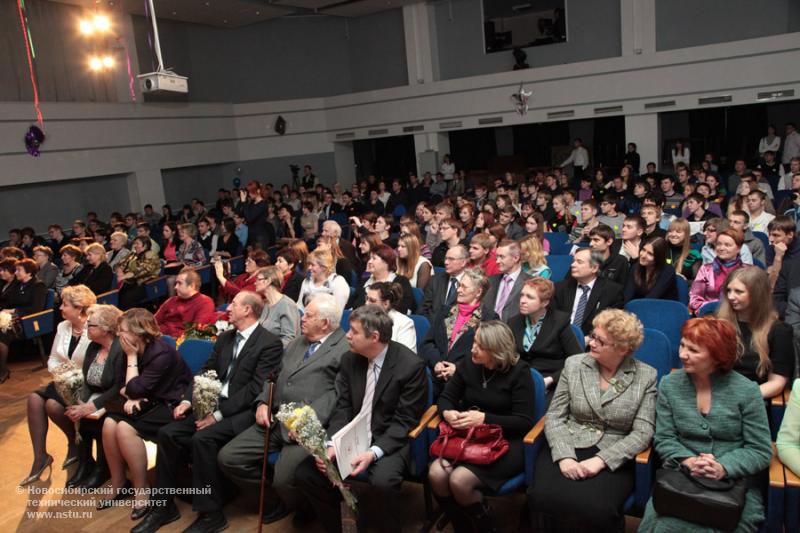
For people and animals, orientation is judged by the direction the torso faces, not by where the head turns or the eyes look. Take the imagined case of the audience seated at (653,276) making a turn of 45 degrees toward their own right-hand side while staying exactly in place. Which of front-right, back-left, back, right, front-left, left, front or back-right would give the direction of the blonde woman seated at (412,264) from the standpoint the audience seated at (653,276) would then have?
front

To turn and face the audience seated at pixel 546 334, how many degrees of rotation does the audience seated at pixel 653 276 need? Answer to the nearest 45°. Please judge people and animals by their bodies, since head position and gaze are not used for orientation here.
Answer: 0° — they already face them

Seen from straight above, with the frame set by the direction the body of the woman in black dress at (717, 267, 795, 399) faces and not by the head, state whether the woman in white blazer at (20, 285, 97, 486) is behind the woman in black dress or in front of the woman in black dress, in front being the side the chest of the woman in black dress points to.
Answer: in front

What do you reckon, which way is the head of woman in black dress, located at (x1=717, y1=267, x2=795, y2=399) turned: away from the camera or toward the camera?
toward the camera

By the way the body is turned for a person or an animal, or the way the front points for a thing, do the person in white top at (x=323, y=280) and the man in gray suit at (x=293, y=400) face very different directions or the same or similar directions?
same or similar directions

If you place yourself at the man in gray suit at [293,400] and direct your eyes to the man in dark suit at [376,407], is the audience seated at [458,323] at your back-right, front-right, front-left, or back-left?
front-left

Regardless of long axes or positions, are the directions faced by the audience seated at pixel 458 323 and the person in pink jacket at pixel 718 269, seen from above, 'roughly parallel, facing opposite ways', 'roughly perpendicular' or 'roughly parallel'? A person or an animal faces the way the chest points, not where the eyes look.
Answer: roughly parallel

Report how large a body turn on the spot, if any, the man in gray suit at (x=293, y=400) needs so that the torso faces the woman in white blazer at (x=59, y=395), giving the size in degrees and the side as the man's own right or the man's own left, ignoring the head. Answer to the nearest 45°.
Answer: approximately 90° to the man's own right

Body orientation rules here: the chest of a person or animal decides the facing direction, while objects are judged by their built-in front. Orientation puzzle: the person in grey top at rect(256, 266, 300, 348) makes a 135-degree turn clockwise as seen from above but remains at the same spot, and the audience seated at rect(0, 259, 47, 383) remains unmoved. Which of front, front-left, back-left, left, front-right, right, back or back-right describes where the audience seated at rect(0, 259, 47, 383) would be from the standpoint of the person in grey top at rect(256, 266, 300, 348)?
front-left

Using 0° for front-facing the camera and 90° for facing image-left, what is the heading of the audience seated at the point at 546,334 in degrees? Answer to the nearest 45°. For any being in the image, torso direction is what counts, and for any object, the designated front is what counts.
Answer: approximately 45°

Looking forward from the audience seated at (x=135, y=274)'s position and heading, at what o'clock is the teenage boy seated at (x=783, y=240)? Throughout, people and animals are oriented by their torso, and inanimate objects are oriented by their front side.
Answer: The teenage boy seated is roughly at 9 o'clock from the audience seated.

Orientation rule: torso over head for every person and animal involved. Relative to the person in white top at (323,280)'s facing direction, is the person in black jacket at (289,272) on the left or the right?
on their right

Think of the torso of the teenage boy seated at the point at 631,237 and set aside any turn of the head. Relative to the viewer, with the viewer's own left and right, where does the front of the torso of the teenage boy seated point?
facing the viewer and to the left of the viewer

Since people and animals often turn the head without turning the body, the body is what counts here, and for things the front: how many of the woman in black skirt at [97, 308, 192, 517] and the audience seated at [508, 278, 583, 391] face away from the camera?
0

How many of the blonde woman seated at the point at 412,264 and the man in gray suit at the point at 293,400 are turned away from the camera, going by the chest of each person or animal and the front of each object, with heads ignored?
0
